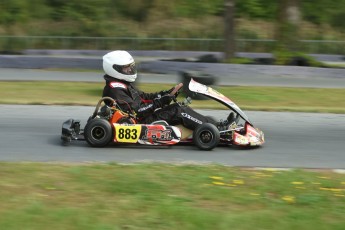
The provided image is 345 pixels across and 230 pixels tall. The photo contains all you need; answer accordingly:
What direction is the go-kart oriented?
to the viewer's right

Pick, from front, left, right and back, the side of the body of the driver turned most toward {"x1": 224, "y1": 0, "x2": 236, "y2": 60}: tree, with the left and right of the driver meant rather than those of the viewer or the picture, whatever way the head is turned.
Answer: left

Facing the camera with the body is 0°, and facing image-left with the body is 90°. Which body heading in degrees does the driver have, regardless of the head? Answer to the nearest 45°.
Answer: approximately 270°

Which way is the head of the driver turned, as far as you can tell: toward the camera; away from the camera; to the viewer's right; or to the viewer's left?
to the viewer's right

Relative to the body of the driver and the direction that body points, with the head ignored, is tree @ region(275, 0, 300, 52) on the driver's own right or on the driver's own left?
on the driver's own left

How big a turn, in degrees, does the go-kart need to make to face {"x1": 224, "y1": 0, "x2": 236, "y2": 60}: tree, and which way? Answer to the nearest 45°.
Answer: approximately 90° to its left
